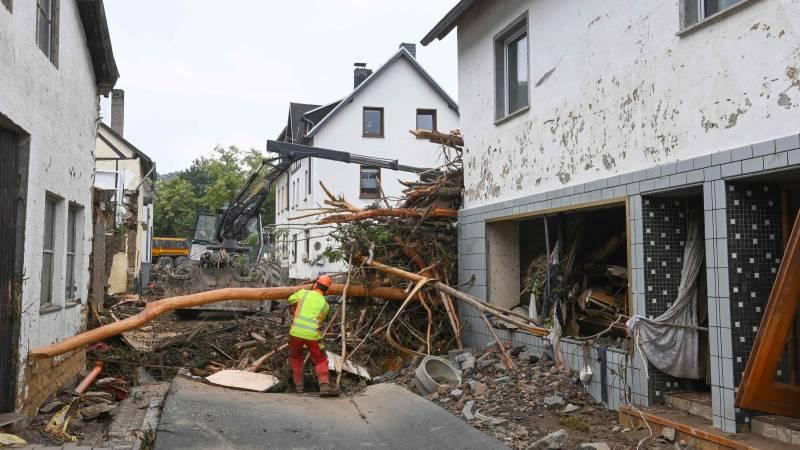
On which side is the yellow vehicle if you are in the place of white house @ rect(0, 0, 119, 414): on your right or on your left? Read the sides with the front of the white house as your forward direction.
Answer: on your left

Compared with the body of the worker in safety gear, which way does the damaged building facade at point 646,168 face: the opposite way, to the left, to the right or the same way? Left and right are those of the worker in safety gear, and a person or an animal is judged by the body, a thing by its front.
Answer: to the left

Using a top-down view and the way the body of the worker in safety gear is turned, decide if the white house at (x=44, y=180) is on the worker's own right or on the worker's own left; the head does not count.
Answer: on the worker's own left

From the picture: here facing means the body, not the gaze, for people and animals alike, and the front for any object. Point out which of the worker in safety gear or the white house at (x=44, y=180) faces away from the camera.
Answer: the worker in safety gear

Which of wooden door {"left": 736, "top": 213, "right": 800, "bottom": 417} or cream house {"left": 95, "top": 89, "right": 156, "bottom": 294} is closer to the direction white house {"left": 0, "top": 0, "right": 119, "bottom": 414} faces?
the wooden door

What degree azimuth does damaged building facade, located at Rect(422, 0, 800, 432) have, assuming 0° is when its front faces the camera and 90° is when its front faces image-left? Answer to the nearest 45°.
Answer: approximately 45°

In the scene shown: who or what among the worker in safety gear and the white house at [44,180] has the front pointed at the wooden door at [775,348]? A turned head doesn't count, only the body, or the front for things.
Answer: the white house

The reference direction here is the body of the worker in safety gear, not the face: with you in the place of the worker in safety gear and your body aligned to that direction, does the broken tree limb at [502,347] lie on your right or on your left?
on your right

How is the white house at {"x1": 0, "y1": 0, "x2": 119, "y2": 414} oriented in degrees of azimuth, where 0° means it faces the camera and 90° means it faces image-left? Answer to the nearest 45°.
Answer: approximately 315°

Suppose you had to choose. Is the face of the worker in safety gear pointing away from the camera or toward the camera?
away from the camera

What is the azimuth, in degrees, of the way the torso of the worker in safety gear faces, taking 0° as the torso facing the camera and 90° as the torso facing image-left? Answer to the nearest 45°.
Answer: approximately 180°
